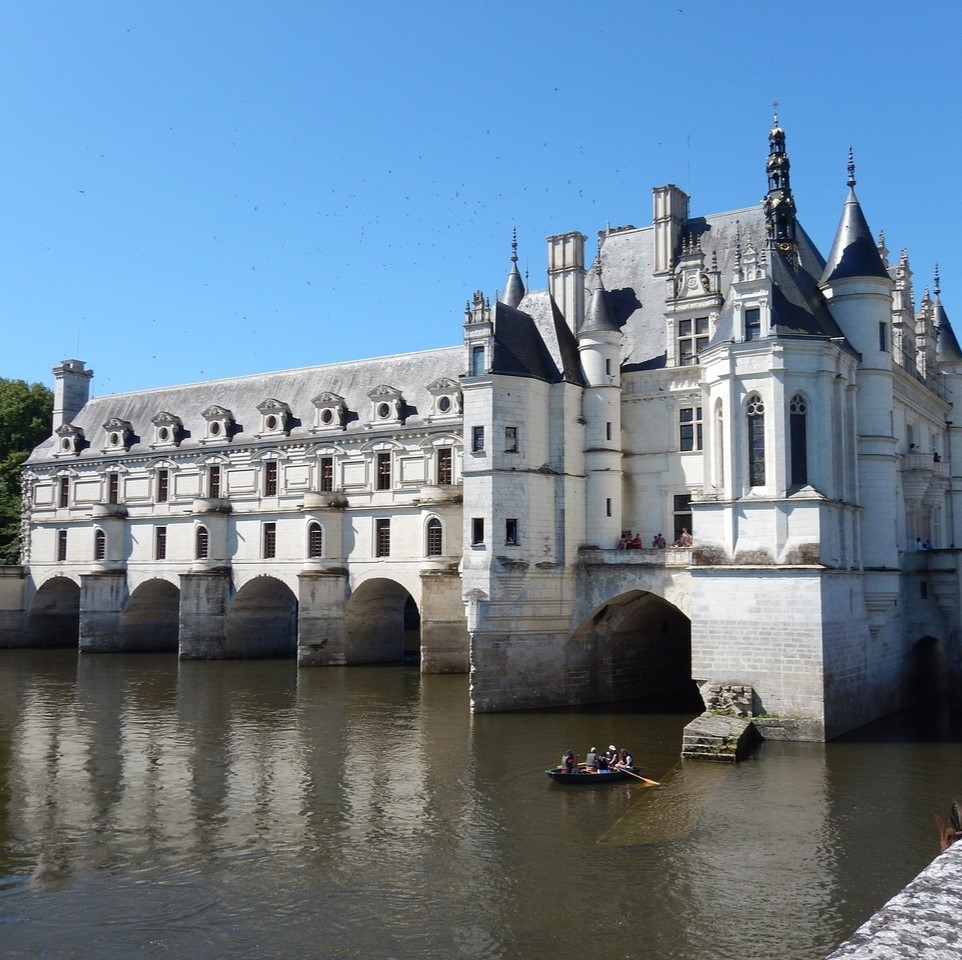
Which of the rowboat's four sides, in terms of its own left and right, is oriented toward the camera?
left
